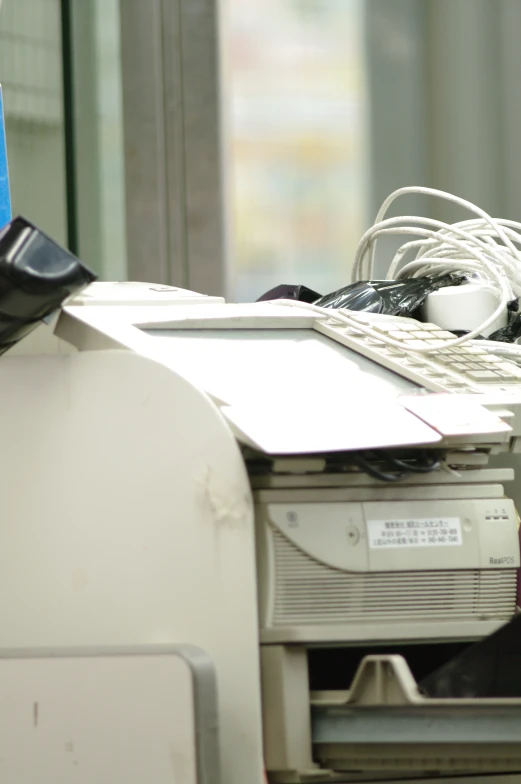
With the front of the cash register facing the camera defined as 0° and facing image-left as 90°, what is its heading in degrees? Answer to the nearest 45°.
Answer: approximately 315°

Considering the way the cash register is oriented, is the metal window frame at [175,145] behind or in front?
behind

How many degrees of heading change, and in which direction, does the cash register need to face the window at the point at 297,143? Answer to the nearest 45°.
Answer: approximately 135° to its left

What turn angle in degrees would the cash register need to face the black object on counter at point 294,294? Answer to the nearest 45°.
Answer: approximately 135° to its left
